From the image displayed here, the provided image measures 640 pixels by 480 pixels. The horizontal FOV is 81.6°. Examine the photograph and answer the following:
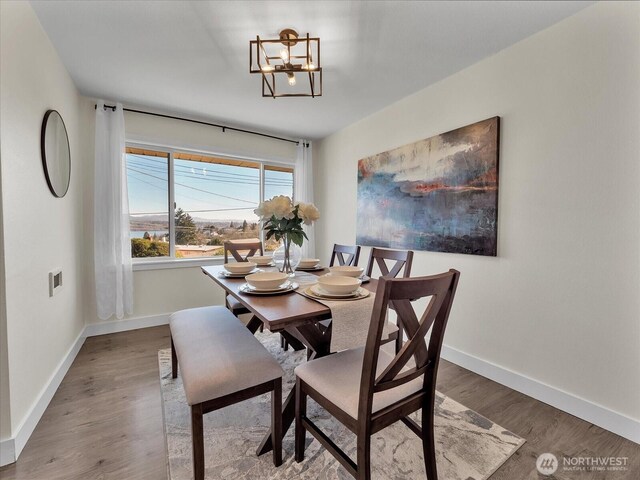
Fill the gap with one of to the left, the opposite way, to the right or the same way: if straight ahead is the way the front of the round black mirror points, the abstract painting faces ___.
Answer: the opposite way

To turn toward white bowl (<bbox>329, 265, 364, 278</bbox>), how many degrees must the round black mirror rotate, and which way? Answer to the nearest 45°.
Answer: approximately 45° to its right

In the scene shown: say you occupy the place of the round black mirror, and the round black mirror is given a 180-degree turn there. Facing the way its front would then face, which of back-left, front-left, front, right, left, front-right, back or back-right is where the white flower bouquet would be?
back-left

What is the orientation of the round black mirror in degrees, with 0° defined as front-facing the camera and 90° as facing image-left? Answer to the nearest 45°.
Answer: approximately 270°

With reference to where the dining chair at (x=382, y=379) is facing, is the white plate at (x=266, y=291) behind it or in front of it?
in front

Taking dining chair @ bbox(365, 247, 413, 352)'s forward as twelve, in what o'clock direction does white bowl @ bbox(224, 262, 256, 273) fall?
The white bowl is roughly at 1 o'clock from the dining chair.

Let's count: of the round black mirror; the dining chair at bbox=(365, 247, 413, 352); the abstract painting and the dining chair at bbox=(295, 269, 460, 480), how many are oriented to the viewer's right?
1

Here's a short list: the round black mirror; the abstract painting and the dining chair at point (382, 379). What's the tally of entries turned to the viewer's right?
1

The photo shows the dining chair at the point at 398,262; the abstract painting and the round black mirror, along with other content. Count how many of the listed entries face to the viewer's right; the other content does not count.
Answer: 1

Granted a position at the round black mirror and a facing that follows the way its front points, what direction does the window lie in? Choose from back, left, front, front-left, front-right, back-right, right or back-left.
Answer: front-left

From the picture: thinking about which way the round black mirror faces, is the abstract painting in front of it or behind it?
in front

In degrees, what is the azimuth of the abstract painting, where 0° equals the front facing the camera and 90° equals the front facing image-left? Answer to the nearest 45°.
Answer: approximately 45°

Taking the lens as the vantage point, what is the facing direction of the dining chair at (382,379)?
facing away from the viewer and to the left of the viewer
